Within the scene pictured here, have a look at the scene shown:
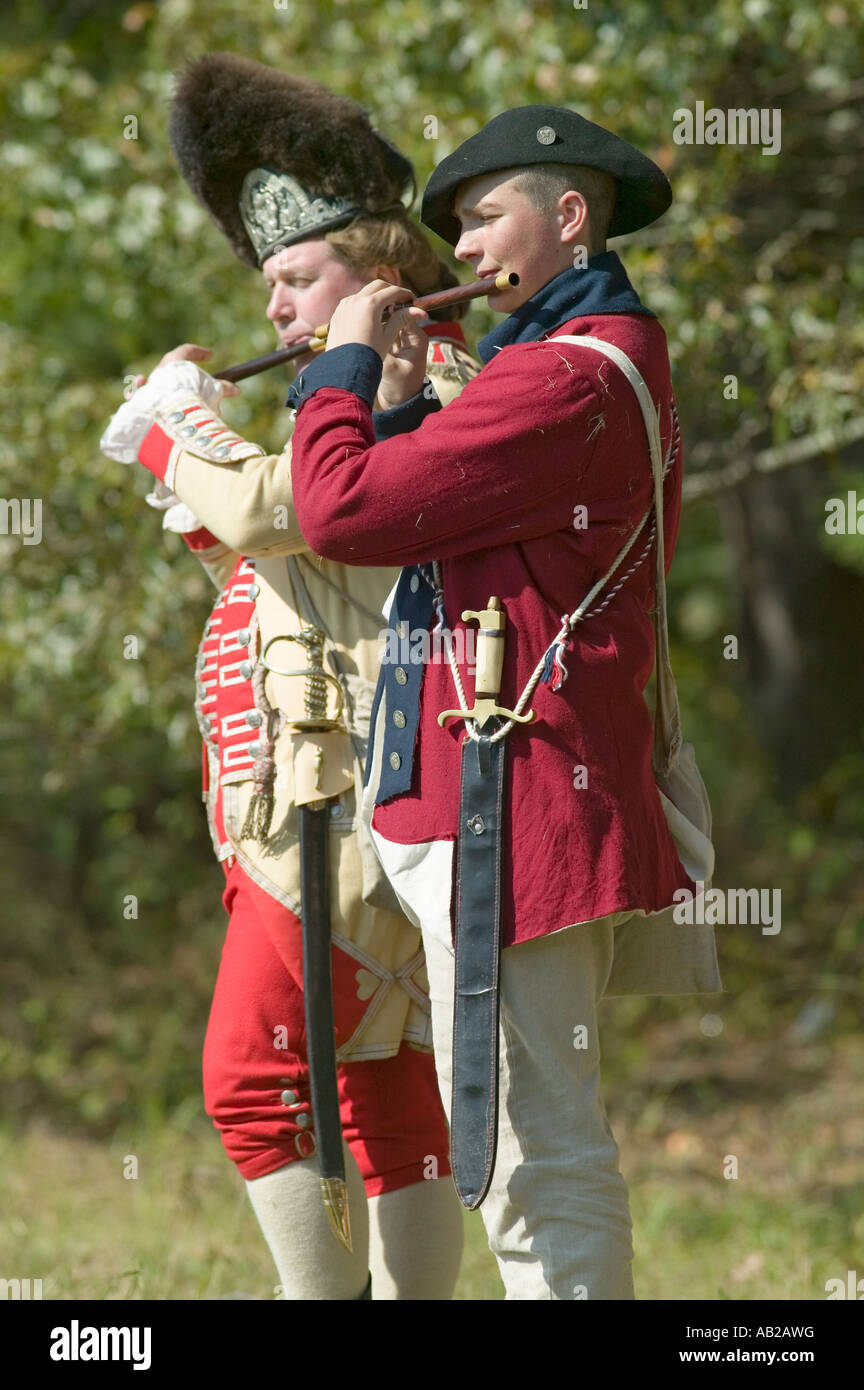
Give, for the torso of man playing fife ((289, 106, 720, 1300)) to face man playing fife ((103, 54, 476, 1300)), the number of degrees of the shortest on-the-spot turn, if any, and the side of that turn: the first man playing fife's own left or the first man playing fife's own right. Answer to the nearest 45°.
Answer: approximately 45° to the first man playing fife's own right

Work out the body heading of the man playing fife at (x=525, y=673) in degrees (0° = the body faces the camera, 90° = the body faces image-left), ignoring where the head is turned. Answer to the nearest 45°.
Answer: approximately 90°
